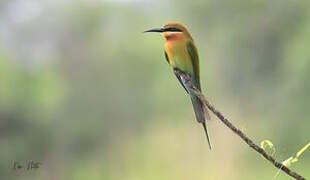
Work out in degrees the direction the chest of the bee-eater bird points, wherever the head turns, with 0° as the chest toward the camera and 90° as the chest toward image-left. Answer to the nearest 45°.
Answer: approximately 45°
